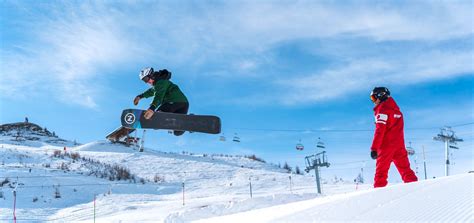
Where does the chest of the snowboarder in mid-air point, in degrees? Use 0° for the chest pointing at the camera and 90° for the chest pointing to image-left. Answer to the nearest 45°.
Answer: approximately 90°
